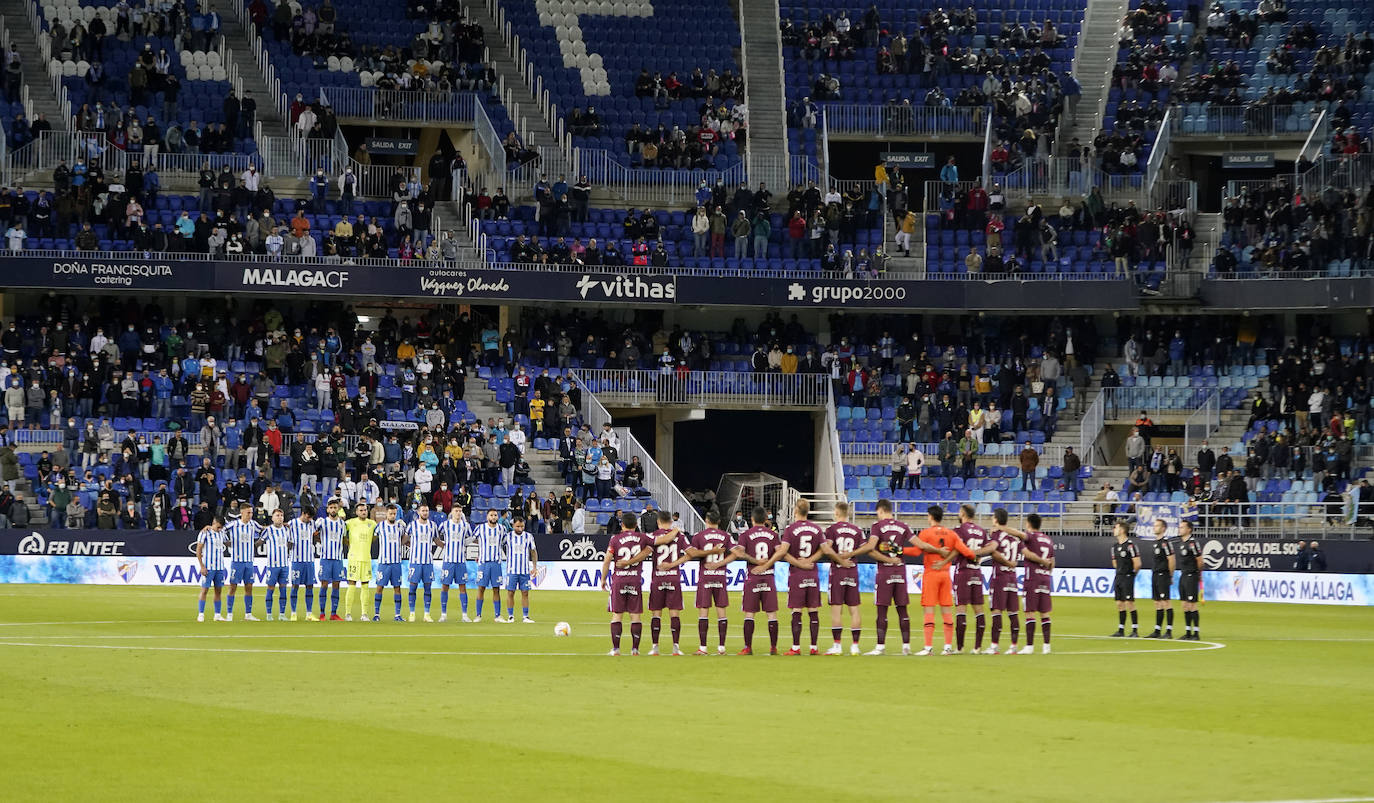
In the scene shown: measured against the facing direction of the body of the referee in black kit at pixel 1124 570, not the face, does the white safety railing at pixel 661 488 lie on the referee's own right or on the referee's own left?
on the referee's own right

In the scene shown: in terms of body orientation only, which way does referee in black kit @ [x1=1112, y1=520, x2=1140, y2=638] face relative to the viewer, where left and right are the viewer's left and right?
facing the viewer and to the left of the viewer

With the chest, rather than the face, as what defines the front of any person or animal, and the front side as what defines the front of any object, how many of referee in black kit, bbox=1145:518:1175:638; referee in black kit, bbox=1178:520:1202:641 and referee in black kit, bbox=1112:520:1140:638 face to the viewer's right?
0

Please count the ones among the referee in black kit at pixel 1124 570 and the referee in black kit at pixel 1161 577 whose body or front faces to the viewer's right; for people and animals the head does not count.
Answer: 0

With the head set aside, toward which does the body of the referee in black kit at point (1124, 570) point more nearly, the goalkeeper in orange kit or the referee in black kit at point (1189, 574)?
the goalkeeper in orange kit

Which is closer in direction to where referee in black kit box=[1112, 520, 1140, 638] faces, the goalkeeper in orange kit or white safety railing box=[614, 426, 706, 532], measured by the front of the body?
the goalkeeper in orange kit

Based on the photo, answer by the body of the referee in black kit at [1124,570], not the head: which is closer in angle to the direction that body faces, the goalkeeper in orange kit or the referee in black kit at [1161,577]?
the goalkeeper in orange kit

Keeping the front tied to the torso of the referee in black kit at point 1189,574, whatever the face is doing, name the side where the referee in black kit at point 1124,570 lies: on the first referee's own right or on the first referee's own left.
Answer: on the first referee's own right

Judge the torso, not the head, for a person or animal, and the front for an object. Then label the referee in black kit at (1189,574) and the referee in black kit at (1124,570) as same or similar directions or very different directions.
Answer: same or similar directions

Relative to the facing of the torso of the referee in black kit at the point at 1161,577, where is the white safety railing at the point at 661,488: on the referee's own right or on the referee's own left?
on the referee's own right

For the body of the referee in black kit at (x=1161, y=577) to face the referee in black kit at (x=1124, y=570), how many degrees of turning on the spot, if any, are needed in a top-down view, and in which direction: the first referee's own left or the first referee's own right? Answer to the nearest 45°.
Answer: approximately 45° to the first referee's own right

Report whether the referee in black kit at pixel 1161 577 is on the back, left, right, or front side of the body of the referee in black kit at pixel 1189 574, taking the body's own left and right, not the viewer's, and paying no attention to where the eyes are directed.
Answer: right

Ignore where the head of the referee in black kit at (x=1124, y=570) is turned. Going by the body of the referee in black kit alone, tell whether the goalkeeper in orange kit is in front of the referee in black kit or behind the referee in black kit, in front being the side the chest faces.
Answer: in front

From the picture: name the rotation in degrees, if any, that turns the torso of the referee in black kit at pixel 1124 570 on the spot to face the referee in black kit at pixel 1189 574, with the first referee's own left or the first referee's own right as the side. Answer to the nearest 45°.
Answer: approximately 135° to the first referee's own left

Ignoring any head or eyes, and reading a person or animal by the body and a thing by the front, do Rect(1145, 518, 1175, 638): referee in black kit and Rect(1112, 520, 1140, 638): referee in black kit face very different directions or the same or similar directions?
same or similar directions
